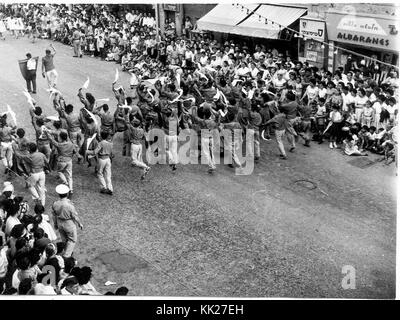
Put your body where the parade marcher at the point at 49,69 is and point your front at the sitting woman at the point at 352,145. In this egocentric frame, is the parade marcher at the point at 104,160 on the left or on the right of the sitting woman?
right

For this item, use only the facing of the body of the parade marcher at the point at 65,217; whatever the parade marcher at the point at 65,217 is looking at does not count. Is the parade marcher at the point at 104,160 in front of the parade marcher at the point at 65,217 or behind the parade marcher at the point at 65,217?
in front

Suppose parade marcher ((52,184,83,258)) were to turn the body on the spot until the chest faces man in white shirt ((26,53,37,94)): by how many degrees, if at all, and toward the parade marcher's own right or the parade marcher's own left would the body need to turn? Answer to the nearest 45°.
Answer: approximately 45° to the parade marcher's own left

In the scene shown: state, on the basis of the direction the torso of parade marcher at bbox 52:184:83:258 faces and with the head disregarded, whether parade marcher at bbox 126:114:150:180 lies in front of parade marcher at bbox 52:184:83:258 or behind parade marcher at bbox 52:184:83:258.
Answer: in front

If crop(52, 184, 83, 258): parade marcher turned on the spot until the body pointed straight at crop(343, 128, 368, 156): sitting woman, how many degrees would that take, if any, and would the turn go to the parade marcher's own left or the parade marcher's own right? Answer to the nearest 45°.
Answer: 0° — they already face them

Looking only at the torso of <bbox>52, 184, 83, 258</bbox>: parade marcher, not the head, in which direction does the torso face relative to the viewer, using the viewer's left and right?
facing away from the viewer and to the right of the viewer

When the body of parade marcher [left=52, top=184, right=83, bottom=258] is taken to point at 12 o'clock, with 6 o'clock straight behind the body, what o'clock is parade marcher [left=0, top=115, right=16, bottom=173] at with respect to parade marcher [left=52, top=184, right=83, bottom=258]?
parade marcher [left=0, top=115, right=16, bottom=173] is roughly at 10 o'clock from parade marcher [left=52, top=184, right=83, bottom=258].
